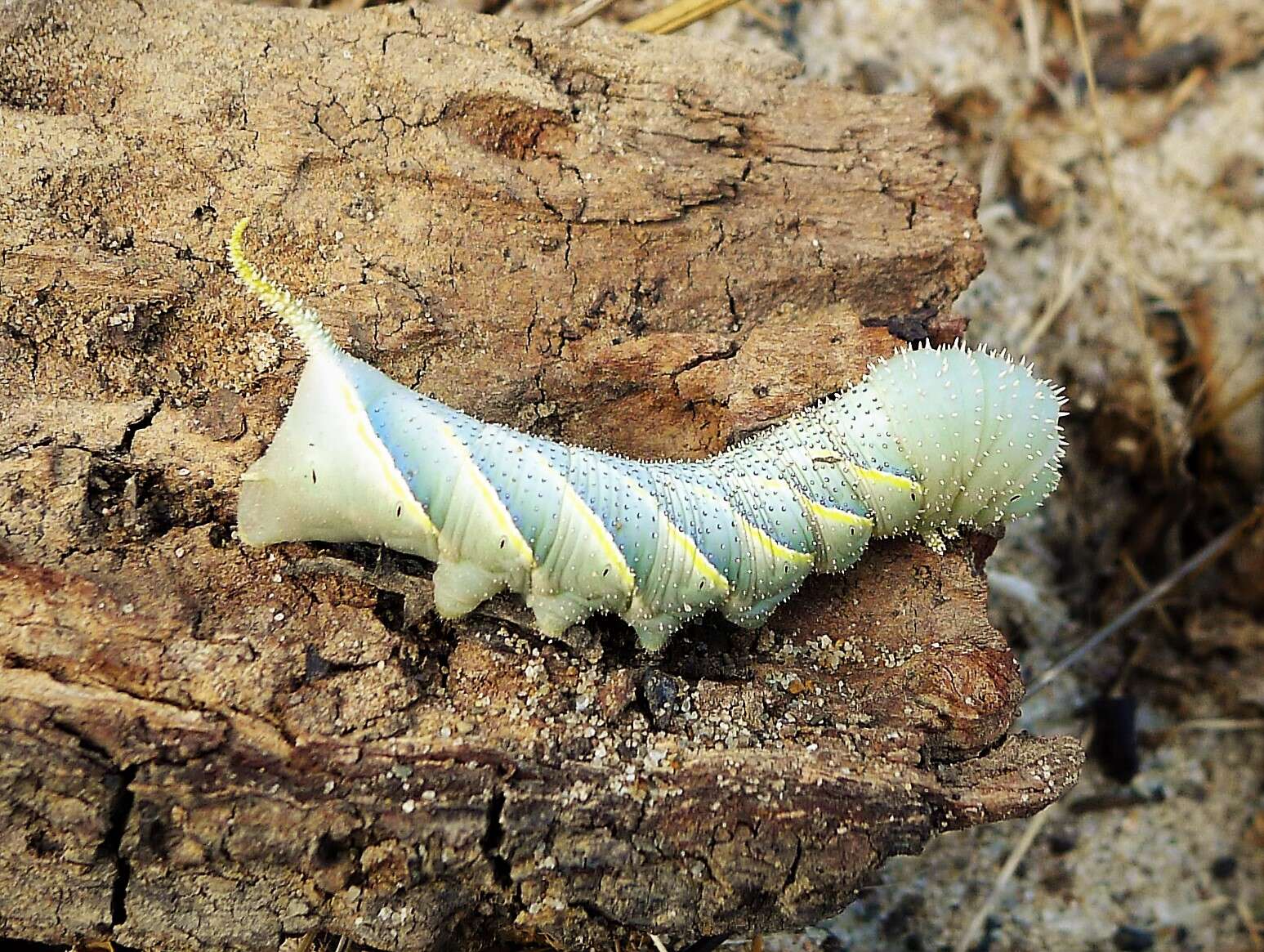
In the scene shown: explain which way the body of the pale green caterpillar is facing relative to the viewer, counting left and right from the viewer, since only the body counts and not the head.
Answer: facing to the right of the viewer

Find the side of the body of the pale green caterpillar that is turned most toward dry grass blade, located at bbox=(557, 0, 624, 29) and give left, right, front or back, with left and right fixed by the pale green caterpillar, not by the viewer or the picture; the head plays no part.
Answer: left

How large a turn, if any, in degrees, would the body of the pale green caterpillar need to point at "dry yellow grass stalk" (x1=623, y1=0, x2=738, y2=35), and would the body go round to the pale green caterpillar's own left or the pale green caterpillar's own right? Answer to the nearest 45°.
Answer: approximately 90° to the pale green caterpillar's own left
